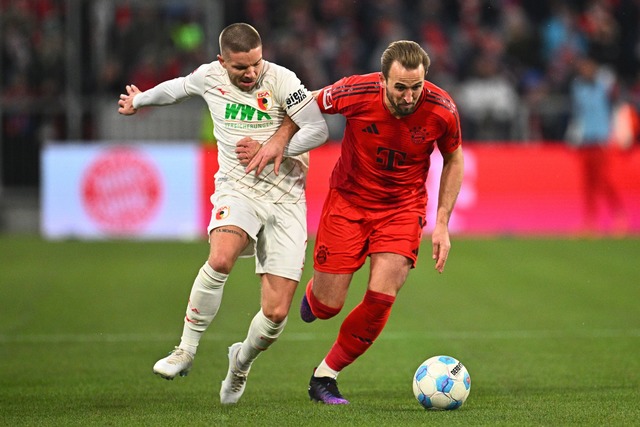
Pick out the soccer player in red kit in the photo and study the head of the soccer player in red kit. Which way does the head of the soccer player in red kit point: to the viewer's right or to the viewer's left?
to the viewer's right

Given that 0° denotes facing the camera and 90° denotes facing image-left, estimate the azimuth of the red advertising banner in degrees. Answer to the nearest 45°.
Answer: approximately 0°

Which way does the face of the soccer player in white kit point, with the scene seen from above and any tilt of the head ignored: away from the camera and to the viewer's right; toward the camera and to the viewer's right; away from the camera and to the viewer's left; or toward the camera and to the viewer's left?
toward the camera and to the viewer's right

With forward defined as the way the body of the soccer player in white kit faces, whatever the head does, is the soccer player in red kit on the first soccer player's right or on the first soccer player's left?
on the first soccer player's left

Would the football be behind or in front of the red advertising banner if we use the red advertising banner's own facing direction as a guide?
in front

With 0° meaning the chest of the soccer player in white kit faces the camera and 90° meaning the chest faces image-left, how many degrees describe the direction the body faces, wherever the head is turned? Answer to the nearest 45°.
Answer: approximately 0°
